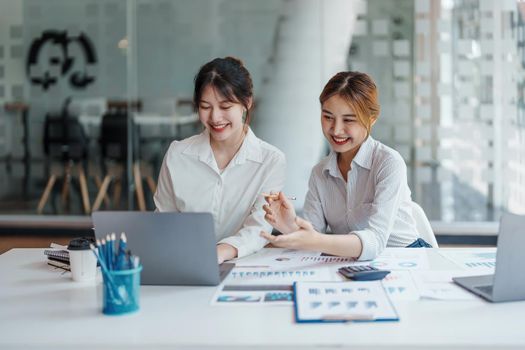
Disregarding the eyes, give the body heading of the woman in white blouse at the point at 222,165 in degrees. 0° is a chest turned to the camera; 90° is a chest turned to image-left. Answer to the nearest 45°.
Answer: approximately 0°

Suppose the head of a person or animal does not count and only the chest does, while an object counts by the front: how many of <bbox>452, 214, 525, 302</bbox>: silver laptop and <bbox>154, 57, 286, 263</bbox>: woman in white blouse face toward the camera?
1

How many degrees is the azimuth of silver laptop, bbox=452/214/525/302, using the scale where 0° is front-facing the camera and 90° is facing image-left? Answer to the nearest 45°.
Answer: approximately 135°

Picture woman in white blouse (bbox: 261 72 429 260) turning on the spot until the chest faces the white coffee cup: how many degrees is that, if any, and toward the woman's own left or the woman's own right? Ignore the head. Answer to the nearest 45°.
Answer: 0° — they already face it

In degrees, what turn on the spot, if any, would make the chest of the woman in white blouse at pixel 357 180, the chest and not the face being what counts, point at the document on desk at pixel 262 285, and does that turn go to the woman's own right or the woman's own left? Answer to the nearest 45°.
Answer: approximately 45° to the woman's own left

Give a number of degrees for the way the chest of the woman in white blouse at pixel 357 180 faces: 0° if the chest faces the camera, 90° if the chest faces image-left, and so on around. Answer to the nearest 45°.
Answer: approximately 45°
